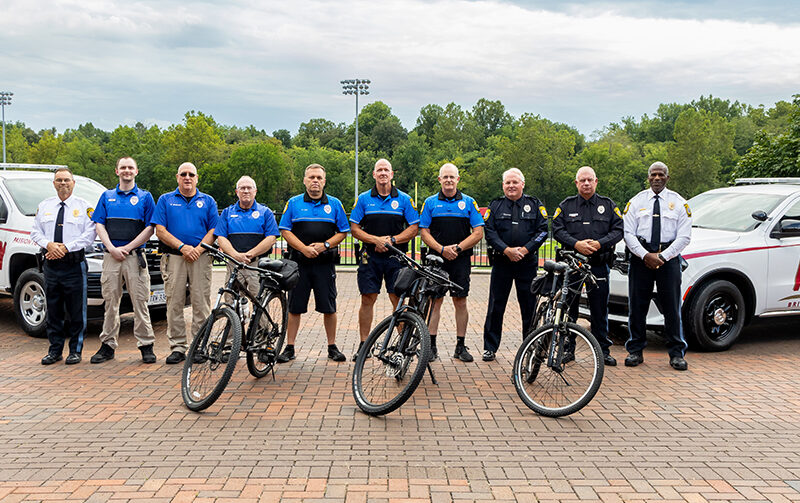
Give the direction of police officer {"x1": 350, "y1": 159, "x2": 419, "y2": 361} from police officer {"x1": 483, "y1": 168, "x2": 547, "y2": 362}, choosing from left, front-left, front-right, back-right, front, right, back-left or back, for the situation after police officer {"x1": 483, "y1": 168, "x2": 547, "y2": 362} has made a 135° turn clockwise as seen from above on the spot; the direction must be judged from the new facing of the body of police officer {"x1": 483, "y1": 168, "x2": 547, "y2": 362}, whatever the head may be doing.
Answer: front-left

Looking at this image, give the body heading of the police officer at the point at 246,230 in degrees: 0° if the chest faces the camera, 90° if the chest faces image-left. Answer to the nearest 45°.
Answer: approximately 0°

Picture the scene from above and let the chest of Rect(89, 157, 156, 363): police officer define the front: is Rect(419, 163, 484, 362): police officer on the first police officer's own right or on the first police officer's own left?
on the first police officer's own left

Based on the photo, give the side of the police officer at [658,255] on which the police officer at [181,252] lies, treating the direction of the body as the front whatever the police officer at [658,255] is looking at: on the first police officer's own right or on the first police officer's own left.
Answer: on the first police officer's own right

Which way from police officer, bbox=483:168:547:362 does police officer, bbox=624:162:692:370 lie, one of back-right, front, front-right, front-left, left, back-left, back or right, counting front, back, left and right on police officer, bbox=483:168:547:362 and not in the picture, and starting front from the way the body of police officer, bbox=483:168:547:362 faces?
left

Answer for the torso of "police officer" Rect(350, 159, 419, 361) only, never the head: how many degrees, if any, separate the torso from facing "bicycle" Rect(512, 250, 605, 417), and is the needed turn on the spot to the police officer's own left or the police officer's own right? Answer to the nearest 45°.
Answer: approximately 45° to the police officer's own left

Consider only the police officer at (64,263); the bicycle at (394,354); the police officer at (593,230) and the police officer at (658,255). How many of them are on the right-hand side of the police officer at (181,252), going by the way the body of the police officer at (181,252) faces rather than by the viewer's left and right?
1
